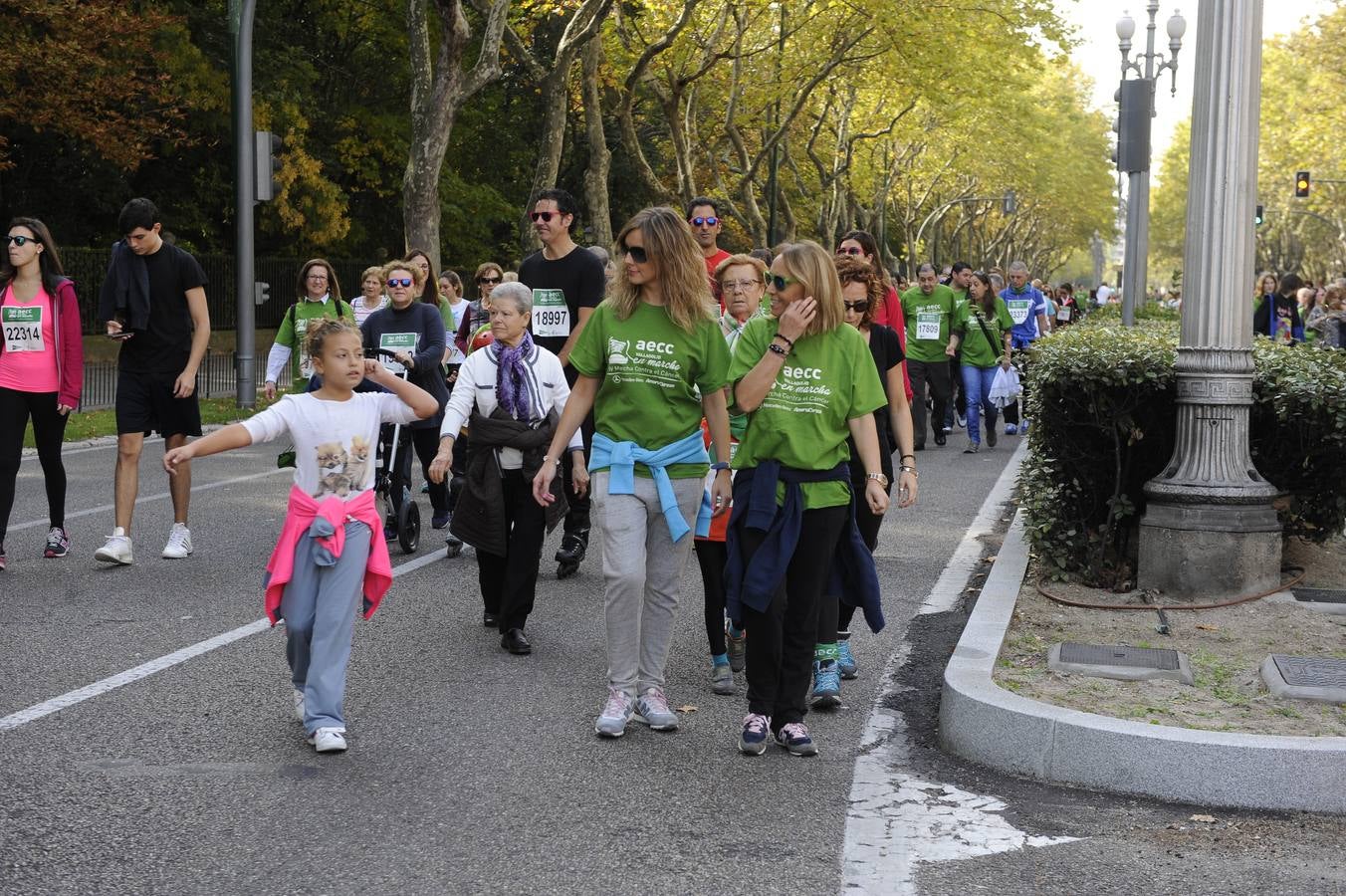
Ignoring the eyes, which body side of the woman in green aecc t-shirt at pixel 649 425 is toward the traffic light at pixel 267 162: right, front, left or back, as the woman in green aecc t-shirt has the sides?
back

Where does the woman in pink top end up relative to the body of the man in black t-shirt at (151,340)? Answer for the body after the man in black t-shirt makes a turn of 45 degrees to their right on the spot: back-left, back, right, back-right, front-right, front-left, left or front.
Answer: front

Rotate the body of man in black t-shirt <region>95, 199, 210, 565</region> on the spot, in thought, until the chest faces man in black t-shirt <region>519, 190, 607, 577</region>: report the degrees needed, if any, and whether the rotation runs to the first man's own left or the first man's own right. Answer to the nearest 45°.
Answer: approximately 90° to the first man's own left

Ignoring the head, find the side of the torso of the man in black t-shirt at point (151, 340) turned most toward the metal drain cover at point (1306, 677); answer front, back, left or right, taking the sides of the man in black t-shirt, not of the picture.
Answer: left

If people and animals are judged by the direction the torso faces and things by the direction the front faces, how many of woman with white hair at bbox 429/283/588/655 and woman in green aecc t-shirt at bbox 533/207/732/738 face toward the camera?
2

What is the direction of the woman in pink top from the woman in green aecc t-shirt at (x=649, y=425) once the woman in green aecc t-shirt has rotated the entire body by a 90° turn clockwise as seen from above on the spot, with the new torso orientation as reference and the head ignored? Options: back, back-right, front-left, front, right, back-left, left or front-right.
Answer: front-right

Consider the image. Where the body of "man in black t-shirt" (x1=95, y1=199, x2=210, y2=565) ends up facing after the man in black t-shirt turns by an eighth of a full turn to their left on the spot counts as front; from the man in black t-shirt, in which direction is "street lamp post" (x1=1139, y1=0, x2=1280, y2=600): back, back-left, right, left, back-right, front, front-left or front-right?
front-left

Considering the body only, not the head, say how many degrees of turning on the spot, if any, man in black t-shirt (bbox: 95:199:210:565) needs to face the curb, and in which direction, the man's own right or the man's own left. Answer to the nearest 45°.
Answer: approximately 90° to the man's own left

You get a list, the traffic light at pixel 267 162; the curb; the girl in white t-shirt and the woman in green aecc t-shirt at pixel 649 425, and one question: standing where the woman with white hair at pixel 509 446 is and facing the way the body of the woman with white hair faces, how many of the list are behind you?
1

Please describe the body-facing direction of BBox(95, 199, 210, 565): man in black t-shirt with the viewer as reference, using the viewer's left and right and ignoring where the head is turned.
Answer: facing the viewer and to the left of the viewer

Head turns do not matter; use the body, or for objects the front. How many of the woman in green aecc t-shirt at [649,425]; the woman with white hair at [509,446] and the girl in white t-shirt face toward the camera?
3

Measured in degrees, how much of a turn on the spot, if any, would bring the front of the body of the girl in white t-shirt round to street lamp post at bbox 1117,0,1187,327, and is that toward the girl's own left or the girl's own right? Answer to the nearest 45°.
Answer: approximately 135° to the girl's own left

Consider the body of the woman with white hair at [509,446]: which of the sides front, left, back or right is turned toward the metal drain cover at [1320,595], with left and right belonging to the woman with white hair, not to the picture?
left

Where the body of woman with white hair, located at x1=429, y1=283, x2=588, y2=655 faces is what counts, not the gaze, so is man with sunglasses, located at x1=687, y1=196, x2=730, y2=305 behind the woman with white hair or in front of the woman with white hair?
behind
